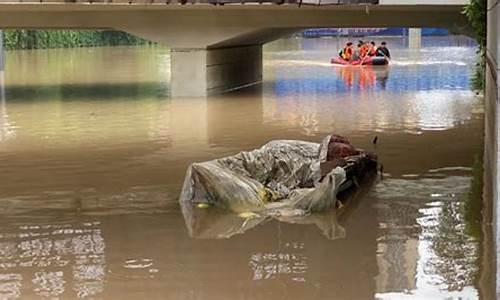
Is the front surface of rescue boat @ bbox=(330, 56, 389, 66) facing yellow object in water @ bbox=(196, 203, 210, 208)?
no

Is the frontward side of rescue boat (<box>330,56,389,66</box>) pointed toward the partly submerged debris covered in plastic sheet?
no

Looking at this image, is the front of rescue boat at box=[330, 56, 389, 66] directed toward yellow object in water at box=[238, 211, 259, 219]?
no
